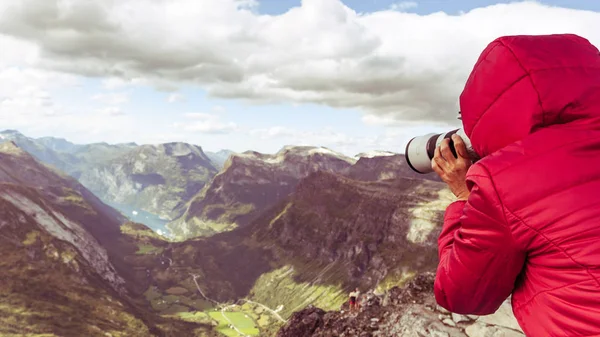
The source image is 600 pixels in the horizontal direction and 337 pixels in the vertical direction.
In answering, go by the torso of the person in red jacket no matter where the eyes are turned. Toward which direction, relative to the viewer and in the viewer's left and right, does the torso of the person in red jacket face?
facing away from the viewer and to the left of the viewer

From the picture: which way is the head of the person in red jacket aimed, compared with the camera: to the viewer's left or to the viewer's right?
to the viewer's left
